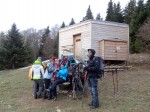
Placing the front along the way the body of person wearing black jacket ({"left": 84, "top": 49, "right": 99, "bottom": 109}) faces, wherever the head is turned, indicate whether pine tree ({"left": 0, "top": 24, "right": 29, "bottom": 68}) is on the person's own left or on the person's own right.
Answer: on the person's own right

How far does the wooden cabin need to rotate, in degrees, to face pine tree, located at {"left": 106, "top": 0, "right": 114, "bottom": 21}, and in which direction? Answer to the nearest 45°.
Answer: approximately 135° to its right

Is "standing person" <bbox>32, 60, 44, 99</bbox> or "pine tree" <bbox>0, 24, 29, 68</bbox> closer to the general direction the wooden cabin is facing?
the standing person

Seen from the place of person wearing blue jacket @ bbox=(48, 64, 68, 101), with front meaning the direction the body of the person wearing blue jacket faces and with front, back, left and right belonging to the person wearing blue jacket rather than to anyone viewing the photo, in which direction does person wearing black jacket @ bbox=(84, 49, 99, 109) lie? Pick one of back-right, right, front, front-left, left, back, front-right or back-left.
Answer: back-left

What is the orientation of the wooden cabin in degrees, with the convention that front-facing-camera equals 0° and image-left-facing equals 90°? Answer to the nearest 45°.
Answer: approximately 45°

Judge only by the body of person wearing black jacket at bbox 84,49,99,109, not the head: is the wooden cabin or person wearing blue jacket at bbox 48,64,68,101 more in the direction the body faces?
the person wearing blue jacket

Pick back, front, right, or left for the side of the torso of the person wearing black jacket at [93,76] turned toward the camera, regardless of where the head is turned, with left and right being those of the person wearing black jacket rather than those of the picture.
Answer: left

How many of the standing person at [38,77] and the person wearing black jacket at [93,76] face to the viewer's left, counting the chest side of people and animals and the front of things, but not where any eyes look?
1
